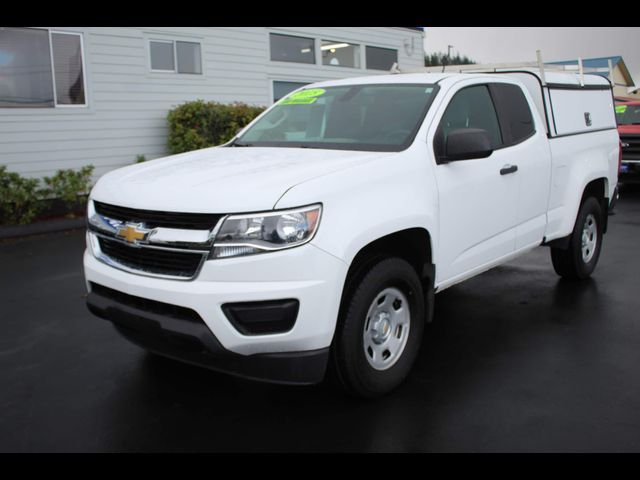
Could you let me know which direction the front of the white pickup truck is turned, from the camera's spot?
facing the viewer and to the left of the viewer

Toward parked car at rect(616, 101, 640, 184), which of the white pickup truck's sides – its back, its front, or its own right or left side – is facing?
back

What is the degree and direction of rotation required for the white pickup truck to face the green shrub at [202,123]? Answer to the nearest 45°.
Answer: approximately 135° to its right

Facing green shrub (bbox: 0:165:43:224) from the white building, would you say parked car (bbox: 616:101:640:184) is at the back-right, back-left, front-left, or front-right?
back-left

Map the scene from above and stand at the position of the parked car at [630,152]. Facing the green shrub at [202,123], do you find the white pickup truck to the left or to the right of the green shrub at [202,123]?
left

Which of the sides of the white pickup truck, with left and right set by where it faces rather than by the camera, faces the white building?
right
